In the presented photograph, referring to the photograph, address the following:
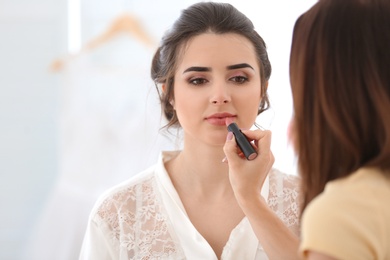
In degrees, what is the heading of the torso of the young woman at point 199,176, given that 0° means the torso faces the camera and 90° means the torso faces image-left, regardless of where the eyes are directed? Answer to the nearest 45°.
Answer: approximately 0°

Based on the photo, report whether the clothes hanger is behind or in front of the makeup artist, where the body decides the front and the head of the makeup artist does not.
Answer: in front

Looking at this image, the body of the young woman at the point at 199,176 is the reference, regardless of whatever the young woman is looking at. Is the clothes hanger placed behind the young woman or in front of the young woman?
behind

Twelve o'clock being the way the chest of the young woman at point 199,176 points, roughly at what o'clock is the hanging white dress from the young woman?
The hanging white dress is roughly at 5 o'clock from the young woman.

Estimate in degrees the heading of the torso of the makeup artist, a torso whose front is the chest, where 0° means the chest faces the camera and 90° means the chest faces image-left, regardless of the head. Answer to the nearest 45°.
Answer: approximately 135°

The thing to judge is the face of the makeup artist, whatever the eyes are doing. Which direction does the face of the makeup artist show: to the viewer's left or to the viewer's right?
to the viewer's left
